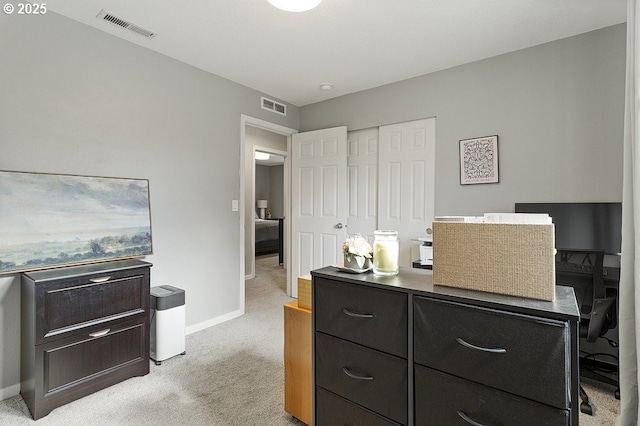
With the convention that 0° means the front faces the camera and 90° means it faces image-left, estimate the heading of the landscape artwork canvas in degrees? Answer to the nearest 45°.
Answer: approximately 315°

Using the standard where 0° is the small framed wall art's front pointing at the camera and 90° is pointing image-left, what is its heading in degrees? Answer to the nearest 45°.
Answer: approximately 45°

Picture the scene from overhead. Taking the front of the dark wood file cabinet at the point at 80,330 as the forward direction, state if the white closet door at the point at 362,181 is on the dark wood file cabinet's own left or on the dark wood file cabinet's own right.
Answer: on the dark wood file cabinet's own left

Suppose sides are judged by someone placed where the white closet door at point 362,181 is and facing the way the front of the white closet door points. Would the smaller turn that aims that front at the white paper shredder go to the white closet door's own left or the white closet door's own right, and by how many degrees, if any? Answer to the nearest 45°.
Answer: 0° — it already faces it

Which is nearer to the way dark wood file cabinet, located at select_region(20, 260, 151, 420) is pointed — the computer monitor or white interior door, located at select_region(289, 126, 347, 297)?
the computer monitor

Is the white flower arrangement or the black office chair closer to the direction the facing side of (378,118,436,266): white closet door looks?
the white flower arrangement

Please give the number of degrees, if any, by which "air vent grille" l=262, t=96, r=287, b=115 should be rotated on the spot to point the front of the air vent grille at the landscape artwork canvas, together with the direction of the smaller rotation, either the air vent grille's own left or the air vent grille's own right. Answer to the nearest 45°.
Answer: approximately 90° to the air vent grille's own right

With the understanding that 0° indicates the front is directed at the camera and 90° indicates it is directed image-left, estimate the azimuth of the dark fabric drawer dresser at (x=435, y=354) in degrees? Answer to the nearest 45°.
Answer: approximately 45°

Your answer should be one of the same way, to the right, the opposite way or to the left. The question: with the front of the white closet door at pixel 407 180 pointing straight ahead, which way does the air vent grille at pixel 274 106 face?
to the left

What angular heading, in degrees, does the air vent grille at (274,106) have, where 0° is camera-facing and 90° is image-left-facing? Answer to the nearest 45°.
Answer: approximately 315°
